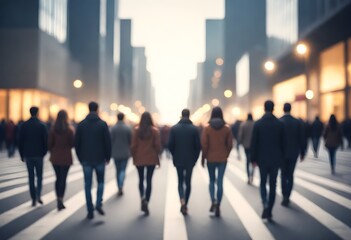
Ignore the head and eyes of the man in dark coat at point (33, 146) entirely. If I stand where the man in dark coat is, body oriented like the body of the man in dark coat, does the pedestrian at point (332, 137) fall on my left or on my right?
on my right

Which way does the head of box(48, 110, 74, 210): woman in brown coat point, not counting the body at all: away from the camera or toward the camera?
away from the camera

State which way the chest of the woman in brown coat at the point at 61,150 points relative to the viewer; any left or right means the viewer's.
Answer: facing away from the viewer

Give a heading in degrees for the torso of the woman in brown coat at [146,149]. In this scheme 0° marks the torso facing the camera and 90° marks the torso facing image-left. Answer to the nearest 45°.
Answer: approximately 180°

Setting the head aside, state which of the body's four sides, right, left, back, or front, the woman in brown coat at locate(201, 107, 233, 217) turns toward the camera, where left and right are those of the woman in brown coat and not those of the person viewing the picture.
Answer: back

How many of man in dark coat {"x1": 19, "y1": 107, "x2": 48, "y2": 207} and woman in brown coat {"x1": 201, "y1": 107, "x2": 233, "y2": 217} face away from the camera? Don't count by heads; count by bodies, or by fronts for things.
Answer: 2

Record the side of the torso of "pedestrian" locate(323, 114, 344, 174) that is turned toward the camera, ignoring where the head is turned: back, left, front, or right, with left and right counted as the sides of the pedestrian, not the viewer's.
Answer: back

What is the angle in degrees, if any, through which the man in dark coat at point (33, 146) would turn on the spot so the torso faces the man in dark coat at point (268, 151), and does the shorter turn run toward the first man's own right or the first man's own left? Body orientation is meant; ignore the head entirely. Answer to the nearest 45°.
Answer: approximately 135° to the first man's own right

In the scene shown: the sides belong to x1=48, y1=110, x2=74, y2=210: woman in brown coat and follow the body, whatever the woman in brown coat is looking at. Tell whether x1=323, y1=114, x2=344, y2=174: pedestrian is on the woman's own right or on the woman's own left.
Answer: on the woman's own right

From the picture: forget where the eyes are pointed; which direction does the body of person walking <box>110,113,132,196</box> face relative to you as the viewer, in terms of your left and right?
facing away from the viewer

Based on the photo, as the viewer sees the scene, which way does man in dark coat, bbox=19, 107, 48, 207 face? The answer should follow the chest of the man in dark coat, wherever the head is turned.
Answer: away from the camera

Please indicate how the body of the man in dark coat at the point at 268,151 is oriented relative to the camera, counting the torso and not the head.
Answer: away from the camera

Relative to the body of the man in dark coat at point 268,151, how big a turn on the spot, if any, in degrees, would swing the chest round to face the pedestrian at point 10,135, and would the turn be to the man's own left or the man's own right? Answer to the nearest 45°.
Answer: approximately 45° to the man's own left
